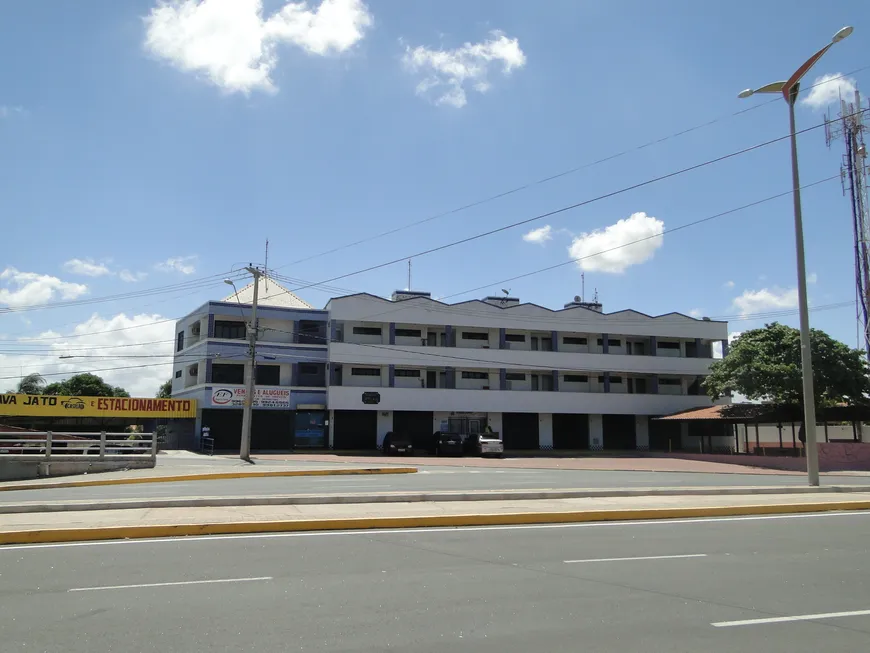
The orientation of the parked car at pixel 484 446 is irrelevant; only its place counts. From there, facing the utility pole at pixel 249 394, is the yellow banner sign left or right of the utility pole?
right

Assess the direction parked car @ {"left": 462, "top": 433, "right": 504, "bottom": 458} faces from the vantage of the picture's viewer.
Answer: facing away from the viewer and to the left of the viewer

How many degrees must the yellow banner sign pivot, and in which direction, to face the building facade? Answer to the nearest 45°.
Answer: approximately 90° to its left

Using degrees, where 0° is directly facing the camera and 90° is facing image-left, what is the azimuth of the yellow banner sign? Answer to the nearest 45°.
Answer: approximately 0°

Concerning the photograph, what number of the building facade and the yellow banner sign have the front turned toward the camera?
2

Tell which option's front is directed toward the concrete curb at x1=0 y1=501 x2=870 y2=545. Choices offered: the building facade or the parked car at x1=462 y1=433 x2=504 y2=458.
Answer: the building facade

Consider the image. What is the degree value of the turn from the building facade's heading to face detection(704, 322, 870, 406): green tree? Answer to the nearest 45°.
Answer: approximately 45° to its left

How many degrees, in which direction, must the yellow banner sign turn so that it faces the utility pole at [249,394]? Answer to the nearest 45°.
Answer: approximately 45° to its left

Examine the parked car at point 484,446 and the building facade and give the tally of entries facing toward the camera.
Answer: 1

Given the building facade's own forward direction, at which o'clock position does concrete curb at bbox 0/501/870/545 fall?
The concrete curb is roughly at 12 o'clock from the building facade.

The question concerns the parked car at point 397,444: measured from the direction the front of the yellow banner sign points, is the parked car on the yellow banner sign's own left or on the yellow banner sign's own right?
on the yellow banner sign's own left
